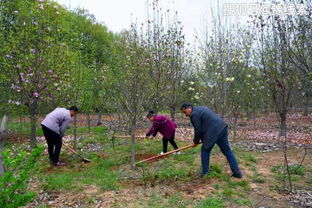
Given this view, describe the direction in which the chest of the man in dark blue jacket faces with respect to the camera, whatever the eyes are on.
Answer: to the viewer's left

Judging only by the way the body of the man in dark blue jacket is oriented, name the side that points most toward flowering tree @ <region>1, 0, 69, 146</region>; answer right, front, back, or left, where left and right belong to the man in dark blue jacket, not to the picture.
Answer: front

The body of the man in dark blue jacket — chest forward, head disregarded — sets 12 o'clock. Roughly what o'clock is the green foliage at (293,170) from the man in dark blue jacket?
The green foliage is roughly at 5 o'clock from the man in dark blue jacket.

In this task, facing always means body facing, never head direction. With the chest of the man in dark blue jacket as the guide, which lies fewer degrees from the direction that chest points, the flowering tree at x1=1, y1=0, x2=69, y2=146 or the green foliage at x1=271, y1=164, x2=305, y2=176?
the flowering tree
